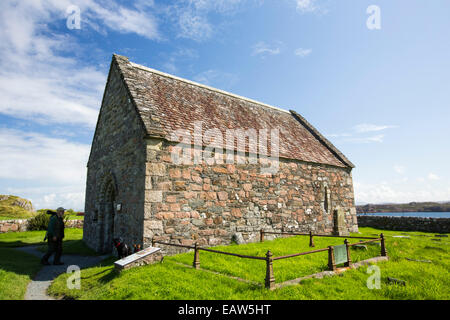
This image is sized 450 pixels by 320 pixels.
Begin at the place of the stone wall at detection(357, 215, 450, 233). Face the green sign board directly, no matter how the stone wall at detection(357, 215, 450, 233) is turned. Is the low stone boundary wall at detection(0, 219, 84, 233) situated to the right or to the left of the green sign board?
right

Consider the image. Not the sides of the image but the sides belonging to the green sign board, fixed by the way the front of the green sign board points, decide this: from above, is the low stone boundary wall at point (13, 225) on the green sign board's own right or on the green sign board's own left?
on the green sign board's own right

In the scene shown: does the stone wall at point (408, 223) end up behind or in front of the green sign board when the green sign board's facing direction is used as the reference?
behind

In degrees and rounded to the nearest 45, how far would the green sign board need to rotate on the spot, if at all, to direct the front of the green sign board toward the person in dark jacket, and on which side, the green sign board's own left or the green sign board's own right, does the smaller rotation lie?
approximately 90° to the green sign board's own right

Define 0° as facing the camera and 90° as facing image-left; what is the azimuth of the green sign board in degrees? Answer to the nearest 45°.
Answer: approximately 0°
